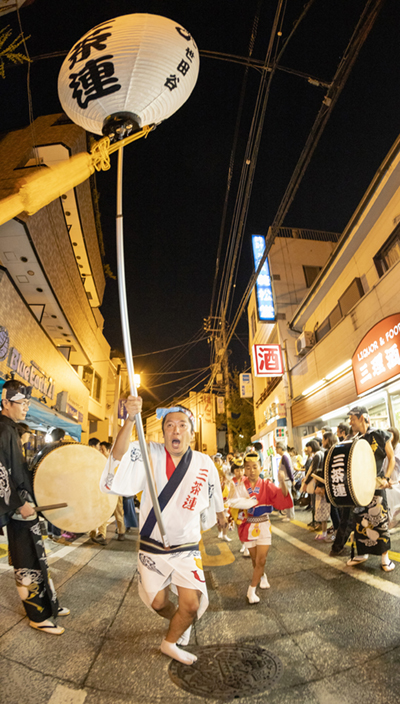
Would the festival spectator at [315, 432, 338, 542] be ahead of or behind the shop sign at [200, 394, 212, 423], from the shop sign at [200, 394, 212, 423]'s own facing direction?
ahead

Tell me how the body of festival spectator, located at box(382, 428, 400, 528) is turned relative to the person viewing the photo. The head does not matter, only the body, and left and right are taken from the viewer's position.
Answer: facing to the left of the viewer

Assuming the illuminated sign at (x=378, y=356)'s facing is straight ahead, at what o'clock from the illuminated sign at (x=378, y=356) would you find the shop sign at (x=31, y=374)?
The shop sign is roughly at 1 o'clock from the illuminated sign.

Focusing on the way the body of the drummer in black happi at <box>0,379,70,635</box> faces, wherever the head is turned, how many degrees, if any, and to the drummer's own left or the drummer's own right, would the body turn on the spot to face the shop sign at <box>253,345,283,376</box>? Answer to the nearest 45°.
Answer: approximately 45° to the drummer's own left

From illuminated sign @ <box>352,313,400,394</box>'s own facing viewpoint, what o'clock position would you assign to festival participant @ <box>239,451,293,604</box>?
The festival participant is roughly at 11 o'clock from the illuminated sign.

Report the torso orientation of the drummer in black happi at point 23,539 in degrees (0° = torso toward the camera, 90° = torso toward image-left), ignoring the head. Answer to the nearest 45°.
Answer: approximately 270°

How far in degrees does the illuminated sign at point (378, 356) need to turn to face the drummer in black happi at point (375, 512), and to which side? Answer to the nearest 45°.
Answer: approximately 45° to its left

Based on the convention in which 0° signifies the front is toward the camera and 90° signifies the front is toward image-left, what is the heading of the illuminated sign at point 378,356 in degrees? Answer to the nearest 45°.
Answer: approximately 45°

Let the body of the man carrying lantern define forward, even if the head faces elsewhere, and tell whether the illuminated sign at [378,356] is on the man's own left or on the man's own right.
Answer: on the man's own left
